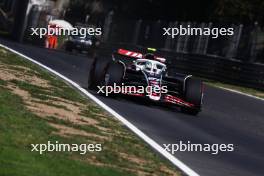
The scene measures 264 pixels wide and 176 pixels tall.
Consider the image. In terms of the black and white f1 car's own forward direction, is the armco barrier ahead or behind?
behind

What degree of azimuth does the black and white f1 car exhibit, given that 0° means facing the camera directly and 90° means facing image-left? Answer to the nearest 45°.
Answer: approximately 0°
